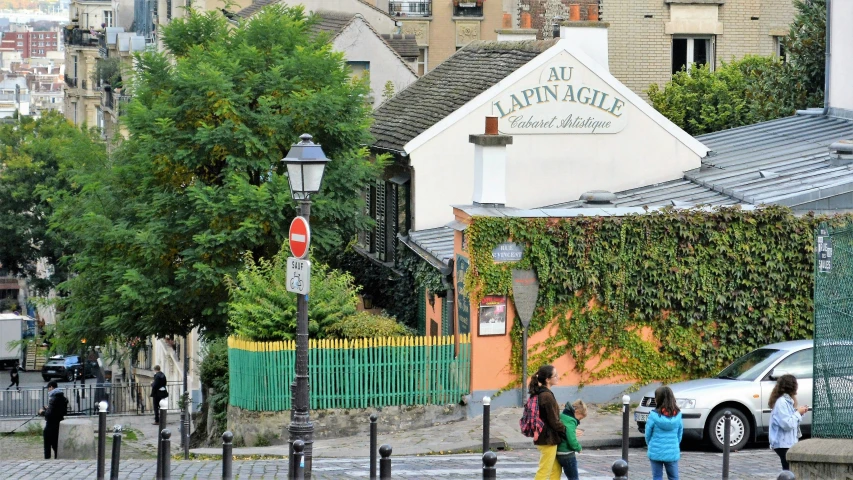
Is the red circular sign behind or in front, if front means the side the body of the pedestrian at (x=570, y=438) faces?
behind

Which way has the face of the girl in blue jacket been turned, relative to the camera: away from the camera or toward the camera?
away from the camera

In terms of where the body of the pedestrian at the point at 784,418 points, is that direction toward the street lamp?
no

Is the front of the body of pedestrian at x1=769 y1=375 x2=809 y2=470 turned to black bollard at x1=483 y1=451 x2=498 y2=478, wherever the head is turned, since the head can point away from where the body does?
no

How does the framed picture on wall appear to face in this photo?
toward the camera

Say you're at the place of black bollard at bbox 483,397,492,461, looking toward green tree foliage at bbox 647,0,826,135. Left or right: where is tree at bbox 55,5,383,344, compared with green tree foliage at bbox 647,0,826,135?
left

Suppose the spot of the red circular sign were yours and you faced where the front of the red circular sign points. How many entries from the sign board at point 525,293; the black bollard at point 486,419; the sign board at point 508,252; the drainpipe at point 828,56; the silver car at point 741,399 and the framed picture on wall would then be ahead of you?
0

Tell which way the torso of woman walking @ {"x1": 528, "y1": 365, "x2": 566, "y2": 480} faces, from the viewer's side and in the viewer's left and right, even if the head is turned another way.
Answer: facing to the right of the viewer

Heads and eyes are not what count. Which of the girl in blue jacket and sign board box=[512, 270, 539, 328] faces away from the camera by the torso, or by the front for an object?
the girl in blue jacket

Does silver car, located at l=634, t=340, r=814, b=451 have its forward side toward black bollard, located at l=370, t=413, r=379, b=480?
yes

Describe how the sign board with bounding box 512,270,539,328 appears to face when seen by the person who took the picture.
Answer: facing the viewer
